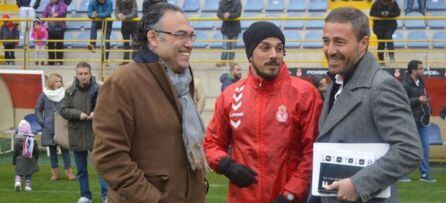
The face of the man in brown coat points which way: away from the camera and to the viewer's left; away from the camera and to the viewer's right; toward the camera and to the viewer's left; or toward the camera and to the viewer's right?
toward the camera and to the viewer's right

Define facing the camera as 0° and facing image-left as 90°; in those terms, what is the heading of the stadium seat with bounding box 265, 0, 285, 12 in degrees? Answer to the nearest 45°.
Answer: approximately 0°

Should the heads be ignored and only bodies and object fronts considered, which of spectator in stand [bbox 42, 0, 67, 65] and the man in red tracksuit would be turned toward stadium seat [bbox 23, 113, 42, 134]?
the spectator in stand

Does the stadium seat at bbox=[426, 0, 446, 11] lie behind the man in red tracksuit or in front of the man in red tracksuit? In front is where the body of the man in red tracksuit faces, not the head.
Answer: behind

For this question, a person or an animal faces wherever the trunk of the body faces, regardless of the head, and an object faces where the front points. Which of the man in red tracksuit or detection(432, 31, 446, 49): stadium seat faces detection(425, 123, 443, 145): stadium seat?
detection(432, 31, 446, 49): stadium seat

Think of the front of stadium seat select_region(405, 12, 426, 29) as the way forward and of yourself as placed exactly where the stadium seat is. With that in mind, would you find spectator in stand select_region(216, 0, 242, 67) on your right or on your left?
on your right
